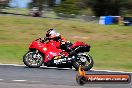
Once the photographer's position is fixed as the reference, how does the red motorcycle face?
facing to the left of the viewer
